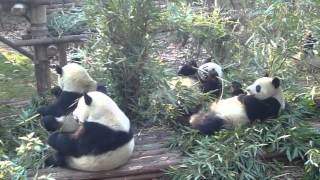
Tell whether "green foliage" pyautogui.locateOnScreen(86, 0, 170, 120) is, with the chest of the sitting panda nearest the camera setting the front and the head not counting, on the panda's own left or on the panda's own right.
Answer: on the panda's own right

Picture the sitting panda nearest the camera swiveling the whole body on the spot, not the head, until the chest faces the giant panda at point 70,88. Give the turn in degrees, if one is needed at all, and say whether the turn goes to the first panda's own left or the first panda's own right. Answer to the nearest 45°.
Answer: approximately 90° to the first panda's own right

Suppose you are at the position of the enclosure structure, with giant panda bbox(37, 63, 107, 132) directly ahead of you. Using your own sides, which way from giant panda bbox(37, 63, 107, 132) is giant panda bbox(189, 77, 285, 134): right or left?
left

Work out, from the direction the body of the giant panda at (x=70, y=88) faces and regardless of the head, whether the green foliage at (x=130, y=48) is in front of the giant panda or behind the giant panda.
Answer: behind
